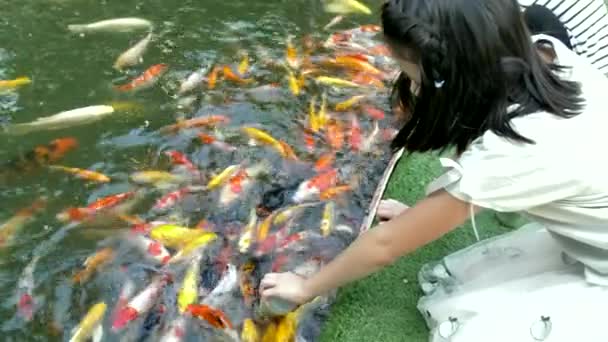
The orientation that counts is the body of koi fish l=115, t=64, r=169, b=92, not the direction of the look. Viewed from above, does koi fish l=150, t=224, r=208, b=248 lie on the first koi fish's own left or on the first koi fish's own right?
on the first koi fish's own right

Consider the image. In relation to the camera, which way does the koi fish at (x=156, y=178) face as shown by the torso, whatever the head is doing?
to the viewer's left

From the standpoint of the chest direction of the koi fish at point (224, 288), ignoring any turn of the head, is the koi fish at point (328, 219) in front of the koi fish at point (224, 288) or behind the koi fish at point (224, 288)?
in front

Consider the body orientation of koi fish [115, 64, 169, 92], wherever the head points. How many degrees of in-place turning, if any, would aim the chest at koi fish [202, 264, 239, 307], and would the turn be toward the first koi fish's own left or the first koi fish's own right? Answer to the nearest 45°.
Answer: approximately 135° to the first koi fish's own right

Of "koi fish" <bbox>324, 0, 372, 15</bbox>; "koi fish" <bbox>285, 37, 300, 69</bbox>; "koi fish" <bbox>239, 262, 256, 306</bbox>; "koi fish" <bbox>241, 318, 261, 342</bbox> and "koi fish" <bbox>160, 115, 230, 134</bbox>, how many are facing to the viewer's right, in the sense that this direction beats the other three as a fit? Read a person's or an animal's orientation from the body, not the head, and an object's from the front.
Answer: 1

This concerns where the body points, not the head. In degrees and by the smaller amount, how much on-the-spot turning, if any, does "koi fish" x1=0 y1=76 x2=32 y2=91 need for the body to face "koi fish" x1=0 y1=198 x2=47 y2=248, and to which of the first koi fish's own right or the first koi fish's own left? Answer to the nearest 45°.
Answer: approximately 90° to the first koi fish's own right

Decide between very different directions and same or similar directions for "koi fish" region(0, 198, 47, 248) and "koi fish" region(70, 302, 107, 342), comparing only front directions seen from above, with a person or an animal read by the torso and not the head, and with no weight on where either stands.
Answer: same or similar directions

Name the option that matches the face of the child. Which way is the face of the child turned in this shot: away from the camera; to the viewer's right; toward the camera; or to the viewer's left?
to the viewer's left

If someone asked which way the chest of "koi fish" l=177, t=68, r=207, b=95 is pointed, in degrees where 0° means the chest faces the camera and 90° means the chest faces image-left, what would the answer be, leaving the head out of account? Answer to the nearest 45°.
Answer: approximately 225°

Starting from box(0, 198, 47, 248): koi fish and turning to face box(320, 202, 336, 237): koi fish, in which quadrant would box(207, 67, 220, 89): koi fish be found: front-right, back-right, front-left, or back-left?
front-left

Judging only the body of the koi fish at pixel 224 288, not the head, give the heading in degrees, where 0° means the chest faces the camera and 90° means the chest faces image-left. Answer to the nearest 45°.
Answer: approximately 225°

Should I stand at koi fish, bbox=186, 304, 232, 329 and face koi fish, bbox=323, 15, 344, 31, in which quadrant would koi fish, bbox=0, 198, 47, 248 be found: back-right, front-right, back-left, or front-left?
front-left

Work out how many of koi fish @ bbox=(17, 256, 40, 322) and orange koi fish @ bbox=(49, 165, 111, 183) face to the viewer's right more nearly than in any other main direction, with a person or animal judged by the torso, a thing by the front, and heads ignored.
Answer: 1
